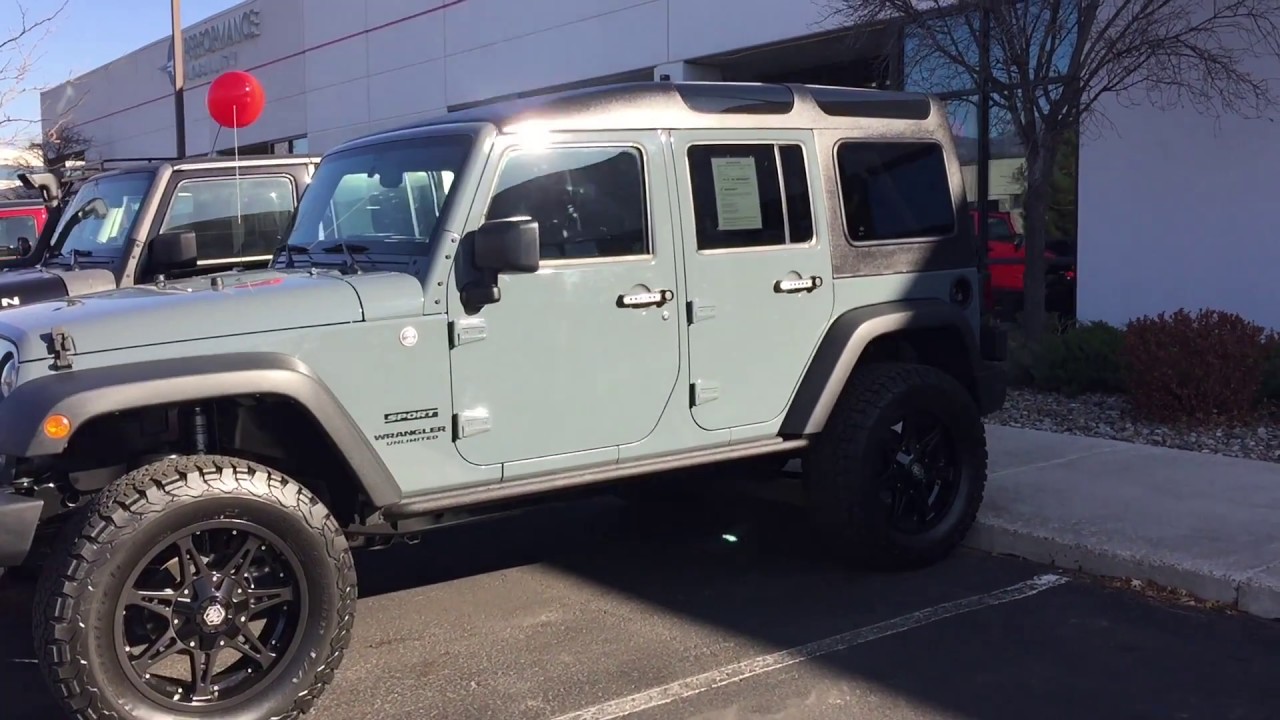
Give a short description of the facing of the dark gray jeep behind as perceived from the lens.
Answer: facing the viewer and to the left of the viewer

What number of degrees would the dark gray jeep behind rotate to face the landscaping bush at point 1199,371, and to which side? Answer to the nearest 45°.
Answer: approximately 135° to its left

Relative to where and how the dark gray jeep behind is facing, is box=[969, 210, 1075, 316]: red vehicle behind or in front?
behind

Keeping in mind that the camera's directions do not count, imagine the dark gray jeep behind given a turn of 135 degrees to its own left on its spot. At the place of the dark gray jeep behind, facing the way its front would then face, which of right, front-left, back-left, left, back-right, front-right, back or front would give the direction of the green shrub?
front

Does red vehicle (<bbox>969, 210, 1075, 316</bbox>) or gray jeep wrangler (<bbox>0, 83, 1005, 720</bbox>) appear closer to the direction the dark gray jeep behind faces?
the gray jeep wrangler

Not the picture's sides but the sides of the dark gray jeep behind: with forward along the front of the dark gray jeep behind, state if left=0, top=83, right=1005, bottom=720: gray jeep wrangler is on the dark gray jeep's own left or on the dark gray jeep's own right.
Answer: on the dark gray jeep's own left

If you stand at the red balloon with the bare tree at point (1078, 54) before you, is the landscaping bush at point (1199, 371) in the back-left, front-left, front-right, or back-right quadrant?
front-right

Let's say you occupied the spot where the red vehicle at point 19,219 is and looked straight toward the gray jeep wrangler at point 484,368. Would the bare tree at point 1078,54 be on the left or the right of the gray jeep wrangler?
left

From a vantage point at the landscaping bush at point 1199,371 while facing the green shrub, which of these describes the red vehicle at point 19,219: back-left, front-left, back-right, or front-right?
front-left

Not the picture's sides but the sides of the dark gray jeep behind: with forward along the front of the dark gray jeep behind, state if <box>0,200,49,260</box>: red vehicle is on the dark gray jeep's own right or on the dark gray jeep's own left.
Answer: on the dark gray jeep's own right

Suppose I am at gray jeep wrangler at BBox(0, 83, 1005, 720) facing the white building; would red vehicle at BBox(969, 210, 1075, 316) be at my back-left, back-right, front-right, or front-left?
front-right
